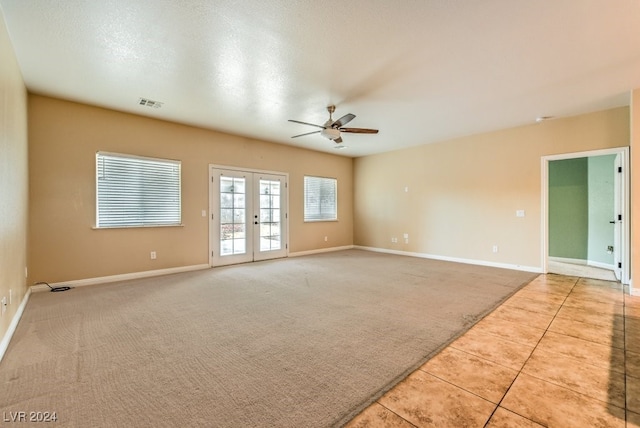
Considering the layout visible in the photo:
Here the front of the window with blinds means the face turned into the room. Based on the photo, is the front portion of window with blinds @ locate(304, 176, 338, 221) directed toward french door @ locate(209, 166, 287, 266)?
no
